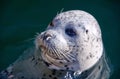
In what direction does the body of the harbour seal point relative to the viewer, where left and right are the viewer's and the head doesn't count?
facing the viewer and to the left of the viewer
